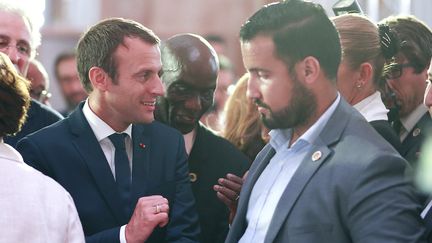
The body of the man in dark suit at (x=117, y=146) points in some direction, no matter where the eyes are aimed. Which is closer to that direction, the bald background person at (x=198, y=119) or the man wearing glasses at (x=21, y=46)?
the bald background person

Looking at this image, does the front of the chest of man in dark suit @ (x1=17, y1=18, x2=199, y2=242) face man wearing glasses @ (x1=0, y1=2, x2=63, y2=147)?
no

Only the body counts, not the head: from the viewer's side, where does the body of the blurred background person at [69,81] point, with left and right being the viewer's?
facing the viewer

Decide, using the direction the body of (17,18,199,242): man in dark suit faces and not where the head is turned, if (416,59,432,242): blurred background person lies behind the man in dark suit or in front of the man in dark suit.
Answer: in front

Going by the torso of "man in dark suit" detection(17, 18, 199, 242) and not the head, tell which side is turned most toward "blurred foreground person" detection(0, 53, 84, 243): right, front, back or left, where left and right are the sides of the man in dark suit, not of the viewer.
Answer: right

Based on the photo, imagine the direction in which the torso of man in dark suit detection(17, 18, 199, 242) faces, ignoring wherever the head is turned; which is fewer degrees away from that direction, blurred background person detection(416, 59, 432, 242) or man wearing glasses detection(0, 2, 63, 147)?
the blurred background person

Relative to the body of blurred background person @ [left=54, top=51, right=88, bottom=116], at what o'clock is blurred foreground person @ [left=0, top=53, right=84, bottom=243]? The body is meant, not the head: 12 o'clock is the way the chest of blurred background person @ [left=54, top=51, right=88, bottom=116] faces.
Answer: blurred foreground person @ [left=0, top=53, right=84, bottom=243] is roughly at 12 o'clock from blurred background person @ [left=54, top=51, right=88, bottom=116].

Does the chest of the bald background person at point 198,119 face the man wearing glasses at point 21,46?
no

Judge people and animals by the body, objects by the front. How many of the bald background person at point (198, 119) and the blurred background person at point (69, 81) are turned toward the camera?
2

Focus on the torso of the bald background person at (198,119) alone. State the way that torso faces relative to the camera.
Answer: toward the camera

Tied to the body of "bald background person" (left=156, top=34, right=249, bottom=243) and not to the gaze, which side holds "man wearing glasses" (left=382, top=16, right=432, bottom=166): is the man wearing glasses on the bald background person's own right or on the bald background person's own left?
on the bald background person's own left

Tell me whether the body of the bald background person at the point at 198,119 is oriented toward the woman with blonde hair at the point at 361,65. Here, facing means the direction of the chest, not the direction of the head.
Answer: no

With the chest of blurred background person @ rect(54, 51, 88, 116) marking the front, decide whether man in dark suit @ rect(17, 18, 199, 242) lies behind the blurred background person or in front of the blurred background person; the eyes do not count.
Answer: in front
